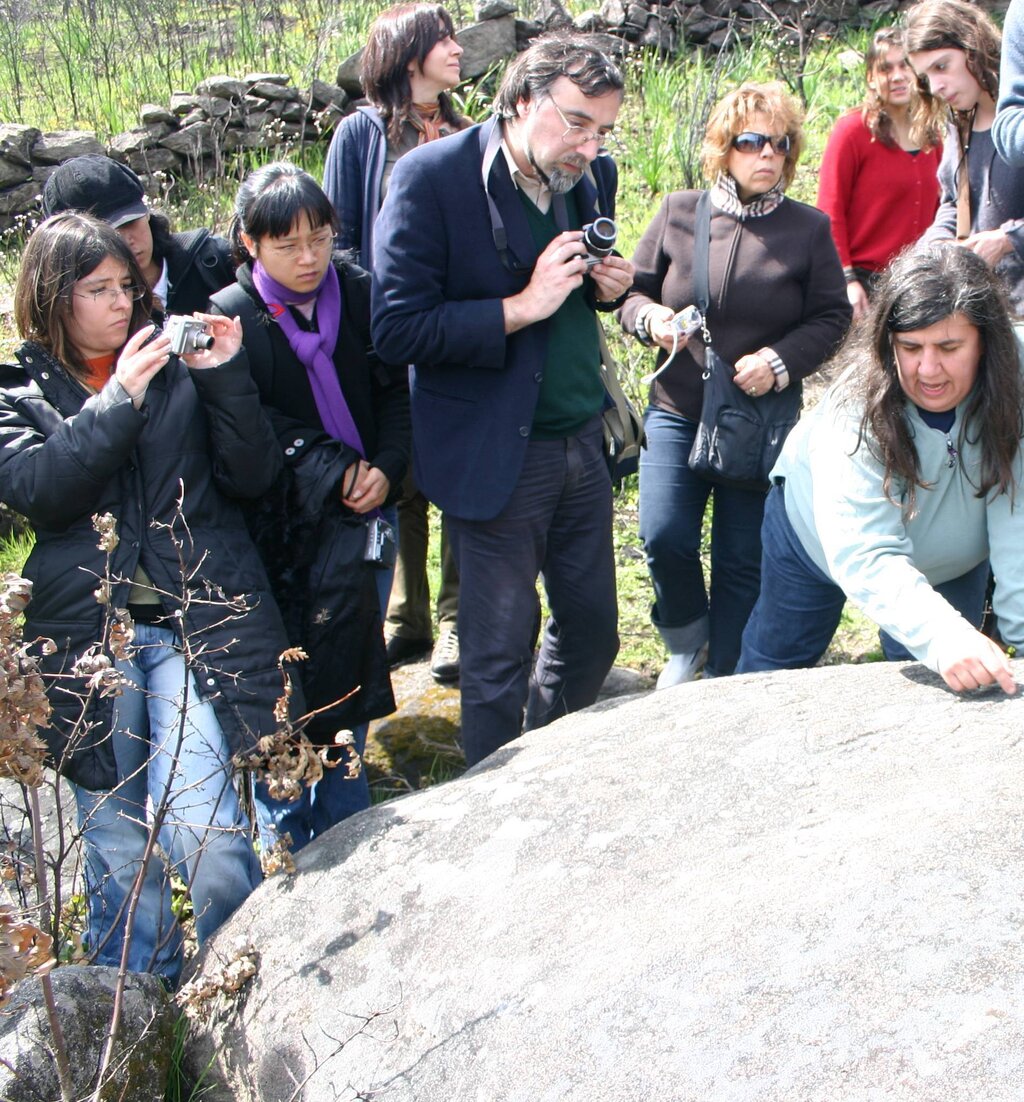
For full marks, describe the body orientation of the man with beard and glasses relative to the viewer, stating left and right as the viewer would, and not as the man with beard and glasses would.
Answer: facing the viewer and to the right of the viewer

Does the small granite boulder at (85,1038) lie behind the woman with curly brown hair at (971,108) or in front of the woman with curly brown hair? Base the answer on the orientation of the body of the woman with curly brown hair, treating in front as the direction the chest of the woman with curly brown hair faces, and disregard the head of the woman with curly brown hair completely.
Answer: in front

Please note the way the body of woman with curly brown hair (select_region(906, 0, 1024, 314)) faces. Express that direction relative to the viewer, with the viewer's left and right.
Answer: facing the viewer and to the left of the viewer

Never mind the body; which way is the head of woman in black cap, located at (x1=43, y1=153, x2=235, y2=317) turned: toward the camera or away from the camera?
toward the camera

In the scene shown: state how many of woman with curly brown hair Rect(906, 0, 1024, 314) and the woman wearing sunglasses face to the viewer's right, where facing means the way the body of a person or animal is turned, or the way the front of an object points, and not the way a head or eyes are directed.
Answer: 0

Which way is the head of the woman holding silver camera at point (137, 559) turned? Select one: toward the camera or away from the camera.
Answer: toward the camera

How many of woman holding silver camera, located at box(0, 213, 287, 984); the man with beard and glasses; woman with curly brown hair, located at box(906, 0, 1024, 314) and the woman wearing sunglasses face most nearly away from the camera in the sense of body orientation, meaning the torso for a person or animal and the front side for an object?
0

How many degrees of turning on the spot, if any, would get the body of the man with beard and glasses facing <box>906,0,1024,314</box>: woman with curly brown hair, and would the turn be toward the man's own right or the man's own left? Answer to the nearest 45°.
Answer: approximately 90° to the man's own left

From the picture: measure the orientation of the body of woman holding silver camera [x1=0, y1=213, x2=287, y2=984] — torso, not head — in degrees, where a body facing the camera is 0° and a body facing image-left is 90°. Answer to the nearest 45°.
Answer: approximately 315°

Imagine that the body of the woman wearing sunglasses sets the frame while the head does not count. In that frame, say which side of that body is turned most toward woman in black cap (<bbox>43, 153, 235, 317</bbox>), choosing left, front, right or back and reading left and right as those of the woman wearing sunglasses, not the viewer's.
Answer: right

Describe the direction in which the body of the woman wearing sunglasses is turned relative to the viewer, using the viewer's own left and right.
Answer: facing the viewer

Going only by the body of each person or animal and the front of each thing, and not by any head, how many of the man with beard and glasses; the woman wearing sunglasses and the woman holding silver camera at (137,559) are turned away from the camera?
0

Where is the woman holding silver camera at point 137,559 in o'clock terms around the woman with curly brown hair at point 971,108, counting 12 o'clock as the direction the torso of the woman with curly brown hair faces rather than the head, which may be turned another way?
The woman holding silver camera is roughly at 12 o'clock from the woman with curly brown hair.

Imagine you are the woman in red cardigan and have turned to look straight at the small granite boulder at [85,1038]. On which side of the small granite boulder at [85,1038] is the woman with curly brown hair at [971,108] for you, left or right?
left
